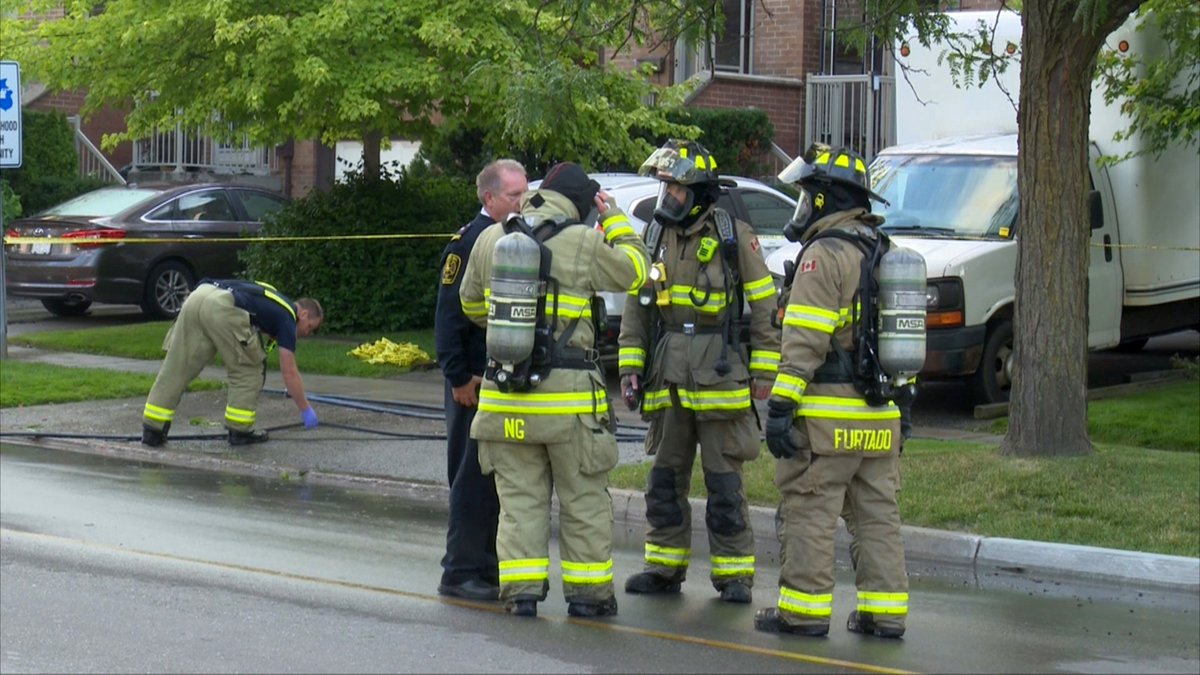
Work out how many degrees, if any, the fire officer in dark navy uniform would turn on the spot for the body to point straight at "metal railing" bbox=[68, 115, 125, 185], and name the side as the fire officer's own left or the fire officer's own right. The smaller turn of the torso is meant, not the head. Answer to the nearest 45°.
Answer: approximately 135° to the fire officer's own left

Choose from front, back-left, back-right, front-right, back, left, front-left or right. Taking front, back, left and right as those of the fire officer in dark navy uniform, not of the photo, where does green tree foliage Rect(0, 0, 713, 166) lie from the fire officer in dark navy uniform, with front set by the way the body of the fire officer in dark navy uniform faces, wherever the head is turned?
back-left

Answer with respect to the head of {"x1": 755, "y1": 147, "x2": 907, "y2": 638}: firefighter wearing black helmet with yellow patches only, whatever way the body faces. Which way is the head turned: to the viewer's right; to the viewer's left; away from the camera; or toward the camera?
to the viewer's left

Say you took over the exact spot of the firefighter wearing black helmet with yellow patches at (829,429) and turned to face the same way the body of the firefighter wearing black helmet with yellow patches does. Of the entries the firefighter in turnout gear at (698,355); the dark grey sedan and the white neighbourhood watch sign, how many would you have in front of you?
3

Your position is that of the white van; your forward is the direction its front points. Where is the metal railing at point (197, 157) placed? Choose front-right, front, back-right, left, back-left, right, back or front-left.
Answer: right

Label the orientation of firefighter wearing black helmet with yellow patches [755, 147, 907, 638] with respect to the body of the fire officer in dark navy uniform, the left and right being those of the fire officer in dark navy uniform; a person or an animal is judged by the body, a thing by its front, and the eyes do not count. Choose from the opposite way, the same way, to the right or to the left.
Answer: the opposite way

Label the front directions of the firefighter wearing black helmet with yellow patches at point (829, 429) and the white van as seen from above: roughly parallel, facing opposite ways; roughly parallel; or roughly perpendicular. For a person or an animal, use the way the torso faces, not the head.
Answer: roughly perpendicular

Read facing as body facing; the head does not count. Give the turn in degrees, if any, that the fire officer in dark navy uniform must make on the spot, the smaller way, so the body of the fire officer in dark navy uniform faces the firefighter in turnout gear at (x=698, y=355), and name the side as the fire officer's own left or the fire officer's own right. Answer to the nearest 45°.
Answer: approximately 45° to the fire officer's own left

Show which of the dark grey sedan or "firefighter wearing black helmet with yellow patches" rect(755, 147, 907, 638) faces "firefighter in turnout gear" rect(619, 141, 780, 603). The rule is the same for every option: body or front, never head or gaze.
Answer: the firefighter wearing black helmet with yellow patches

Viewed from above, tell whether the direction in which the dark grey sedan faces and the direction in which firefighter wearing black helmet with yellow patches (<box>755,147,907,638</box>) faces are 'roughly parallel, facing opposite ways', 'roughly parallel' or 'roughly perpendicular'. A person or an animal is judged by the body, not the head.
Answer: roughly perpendicular
